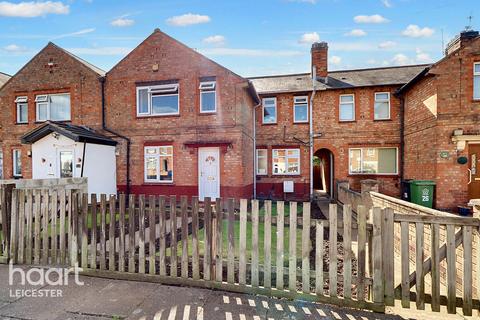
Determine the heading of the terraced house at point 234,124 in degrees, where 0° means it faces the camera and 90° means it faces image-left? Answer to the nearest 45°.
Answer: approximately 0°

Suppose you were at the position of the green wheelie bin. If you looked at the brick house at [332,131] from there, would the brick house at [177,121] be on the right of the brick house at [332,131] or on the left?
left

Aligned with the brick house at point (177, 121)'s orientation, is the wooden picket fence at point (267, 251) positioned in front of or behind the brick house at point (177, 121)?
in front

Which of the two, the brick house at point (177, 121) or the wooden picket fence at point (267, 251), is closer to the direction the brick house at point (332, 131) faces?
the wooden picket fence

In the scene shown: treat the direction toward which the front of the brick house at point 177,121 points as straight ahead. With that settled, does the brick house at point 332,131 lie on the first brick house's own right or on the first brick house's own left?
on the first brick house's own left

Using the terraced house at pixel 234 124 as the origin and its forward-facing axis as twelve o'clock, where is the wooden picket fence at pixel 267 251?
The wooden picket fence is roughly at 12 o'clock from the terraced house.

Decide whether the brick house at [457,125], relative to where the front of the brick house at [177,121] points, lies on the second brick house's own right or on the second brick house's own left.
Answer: on the second brick house's own left

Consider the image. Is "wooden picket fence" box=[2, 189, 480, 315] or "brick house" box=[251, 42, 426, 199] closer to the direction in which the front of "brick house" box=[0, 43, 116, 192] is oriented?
the wooden picket fence

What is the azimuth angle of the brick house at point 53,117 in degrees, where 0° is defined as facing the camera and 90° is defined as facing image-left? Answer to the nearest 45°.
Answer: approximately 0°
